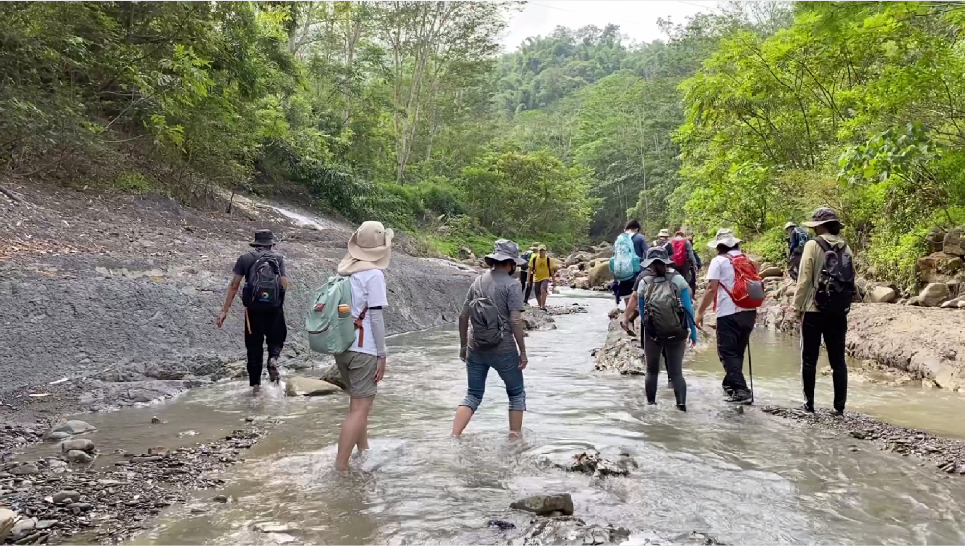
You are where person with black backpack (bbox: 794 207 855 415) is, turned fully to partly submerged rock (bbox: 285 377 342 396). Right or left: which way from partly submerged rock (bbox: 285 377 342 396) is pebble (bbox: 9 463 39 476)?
left

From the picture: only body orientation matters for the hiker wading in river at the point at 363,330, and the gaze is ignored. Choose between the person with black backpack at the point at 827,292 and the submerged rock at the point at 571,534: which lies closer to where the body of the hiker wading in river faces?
the person with black backpack

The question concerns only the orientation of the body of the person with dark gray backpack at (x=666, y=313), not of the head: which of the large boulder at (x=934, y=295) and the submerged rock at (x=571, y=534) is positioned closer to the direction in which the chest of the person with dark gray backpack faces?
the large boulder

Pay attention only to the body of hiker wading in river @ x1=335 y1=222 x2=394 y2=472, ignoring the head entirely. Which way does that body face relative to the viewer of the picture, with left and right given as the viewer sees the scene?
facing away from the viewer and to the right of the viewer

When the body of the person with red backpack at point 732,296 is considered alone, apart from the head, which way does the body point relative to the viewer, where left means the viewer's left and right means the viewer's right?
facing away from the viewer and to the left of the viewer

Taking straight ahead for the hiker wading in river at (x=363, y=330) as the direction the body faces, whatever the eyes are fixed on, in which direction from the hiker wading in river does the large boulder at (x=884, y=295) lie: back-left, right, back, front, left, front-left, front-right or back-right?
front

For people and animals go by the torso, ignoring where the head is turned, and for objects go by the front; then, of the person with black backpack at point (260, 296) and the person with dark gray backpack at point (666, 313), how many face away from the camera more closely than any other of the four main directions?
2

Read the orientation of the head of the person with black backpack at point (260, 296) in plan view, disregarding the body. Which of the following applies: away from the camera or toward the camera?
away from the camera

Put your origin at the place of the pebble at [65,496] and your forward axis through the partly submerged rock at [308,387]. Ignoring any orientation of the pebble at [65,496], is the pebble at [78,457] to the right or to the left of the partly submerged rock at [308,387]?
left

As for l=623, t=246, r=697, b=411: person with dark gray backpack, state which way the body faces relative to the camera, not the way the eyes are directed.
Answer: away from the camera

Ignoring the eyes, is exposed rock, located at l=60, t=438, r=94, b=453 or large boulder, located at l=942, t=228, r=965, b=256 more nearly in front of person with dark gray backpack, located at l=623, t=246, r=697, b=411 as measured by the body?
the large boulder

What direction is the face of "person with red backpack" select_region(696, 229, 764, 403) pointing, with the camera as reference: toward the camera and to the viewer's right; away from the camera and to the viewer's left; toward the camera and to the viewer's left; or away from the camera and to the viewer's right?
away from the camera and to the viewer's left

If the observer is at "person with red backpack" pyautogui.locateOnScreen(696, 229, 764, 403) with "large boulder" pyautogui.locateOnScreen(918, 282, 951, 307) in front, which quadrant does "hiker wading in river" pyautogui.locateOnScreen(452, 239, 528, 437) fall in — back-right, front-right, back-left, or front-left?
back-left

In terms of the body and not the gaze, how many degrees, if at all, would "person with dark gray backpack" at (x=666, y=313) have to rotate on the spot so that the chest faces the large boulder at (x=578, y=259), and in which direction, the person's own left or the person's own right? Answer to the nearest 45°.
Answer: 0° — they already face it

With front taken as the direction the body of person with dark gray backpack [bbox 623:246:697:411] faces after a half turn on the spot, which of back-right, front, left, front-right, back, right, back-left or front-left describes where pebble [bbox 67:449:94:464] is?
front-right

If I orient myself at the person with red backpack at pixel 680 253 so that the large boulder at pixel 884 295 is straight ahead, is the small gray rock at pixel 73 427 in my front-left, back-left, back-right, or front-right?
back-right

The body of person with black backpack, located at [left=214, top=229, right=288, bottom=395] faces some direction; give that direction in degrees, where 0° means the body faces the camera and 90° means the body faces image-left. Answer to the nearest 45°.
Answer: approximately 180°

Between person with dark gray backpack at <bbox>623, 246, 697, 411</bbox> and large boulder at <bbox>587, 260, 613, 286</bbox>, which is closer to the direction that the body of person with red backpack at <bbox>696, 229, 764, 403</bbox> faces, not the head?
the large boulder
